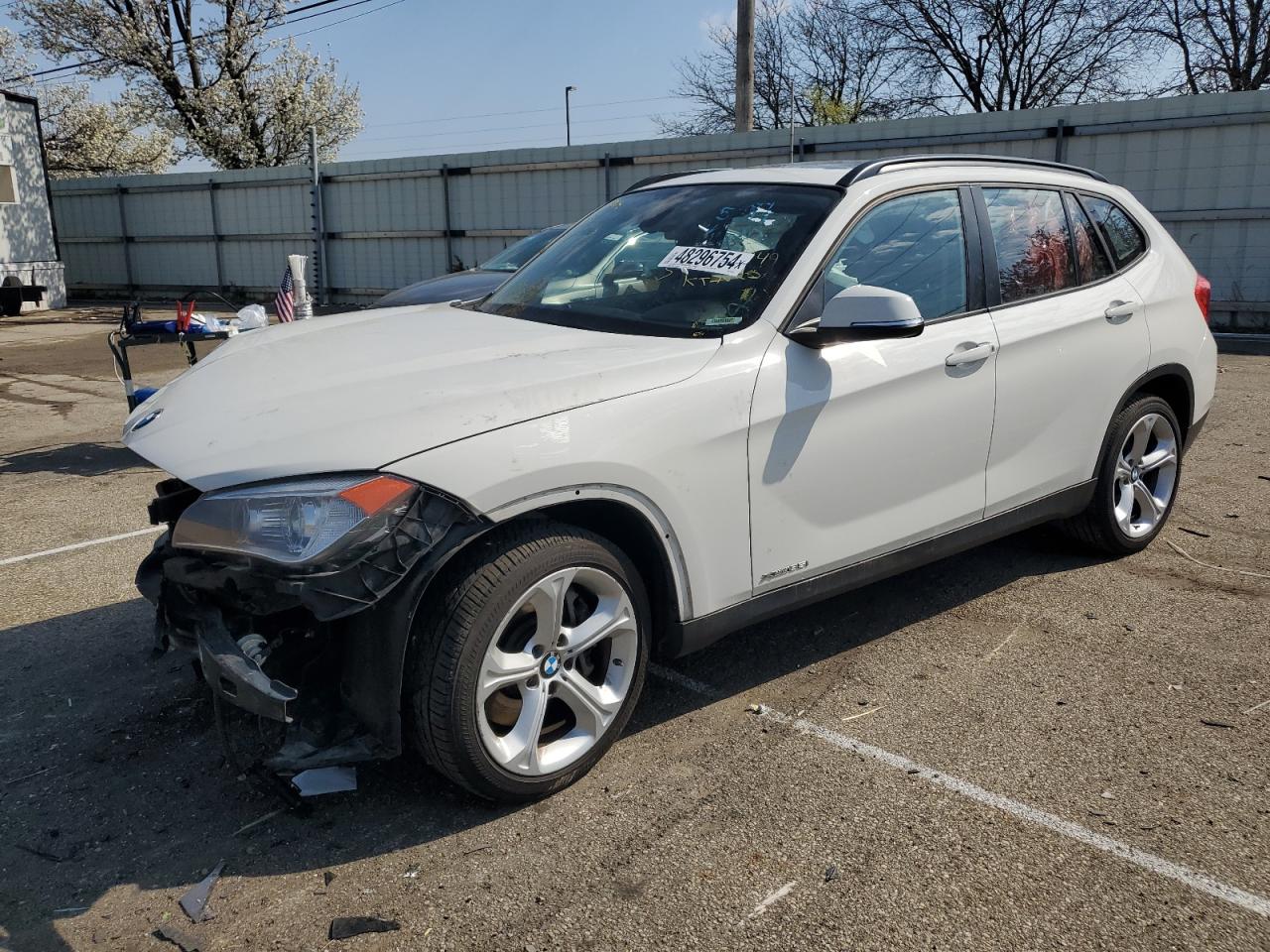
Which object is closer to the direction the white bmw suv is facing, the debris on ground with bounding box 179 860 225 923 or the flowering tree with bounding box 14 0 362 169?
the debris on ground

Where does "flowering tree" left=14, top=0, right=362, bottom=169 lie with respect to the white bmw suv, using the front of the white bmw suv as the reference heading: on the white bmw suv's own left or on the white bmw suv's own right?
on the white bmw suv's own right

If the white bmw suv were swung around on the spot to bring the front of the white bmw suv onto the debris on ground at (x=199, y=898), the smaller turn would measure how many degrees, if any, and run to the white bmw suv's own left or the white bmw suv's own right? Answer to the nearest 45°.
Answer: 0° — it already faces it

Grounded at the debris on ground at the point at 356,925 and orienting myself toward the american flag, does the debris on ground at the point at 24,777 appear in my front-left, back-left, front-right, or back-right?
front-left

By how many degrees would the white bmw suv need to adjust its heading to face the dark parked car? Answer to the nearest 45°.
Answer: approximately 135° to its right

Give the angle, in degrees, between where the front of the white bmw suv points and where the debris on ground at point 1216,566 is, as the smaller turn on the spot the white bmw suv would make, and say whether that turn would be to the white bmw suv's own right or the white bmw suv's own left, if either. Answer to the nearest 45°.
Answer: approximately 180°

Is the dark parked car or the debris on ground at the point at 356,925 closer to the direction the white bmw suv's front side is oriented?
the debris on ground

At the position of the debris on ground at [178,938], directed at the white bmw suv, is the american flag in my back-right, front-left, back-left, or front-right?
front-left

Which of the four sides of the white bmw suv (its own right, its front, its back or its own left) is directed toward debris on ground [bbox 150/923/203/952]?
front
